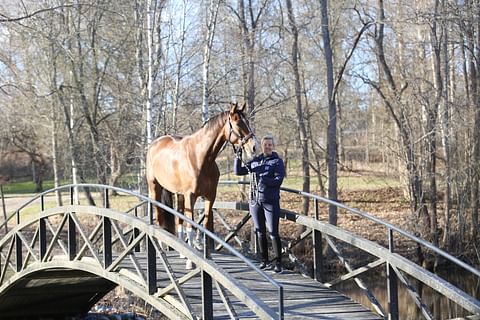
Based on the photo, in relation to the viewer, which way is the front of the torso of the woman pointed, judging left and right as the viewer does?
facing the viewer

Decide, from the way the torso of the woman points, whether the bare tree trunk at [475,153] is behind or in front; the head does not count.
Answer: behind

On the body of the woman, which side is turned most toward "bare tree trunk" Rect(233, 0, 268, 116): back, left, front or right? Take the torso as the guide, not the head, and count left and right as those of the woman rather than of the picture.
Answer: back

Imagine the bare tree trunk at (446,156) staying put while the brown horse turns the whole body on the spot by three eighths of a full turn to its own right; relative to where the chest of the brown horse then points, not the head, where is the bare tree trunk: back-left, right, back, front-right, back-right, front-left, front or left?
back-right

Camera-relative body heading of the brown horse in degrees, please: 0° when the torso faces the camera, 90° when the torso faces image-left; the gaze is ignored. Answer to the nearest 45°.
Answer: approximately 315°

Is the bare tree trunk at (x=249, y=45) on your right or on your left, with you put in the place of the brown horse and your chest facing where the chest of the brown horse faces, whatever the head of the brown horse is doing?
on your left

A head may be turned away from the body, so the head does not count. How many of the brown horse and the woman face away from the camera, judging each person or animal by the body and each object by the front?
0

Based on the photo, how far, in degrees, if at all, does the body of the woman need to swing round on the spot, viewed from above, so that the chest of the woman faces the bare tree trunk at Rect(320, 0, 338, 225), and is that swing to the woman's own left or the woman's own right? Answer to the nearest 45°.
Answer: approximately 180°

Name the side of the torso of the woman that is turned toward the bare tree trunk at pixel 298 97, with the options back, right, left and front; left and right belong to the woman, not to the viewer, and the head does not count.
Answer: back
